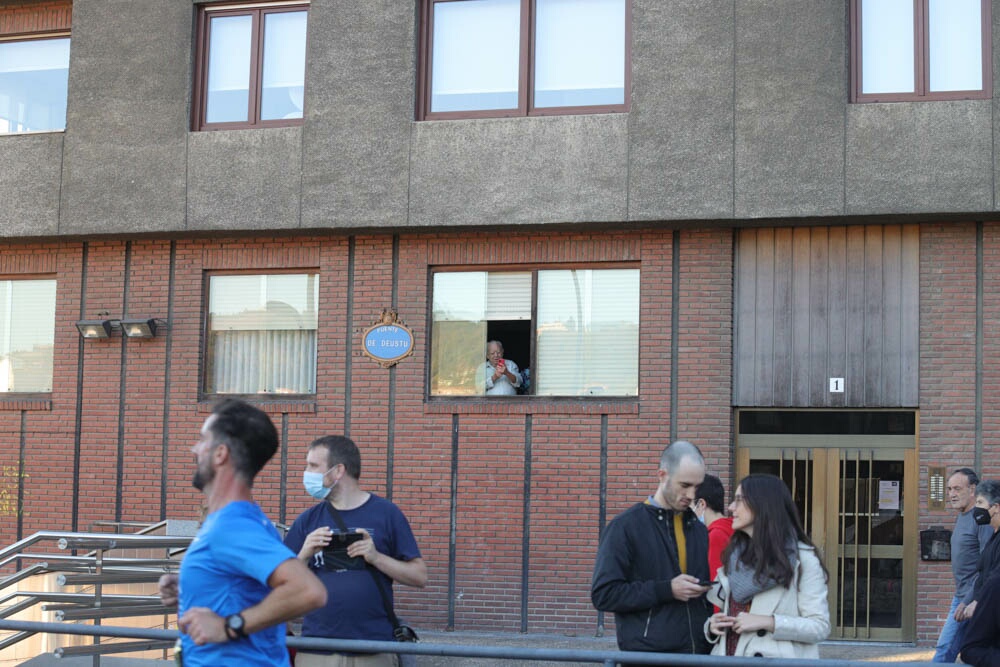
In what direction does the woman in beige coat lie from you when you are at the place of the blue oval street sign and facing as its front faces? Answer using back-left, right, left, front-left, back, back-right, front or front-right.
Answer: front

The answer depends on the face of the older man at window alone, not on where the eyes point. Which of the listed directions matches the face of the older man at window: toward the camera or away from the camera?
toward the camera

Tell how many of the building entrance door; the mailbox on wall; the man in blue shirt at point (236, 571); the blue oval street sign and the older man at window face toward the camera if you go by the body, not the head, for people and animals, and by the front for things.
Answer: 4

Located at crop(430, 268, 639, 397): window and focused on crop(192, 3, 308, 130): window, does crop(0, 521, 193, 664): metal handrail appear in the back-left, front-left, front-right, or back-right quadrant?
front-left

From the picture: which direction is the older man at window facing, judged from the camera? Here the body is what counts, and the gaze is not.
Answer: toward the camera

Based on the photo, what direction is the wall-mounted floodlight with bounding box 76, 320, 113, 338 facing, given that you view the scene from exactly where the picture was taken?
facing the viewer and to the left of the viewer

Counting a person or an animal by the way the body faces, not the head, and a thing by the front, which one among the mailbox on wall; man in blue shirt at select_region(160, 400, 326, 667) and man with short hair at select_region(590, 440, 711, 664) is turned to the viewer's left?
the man in blue shirt

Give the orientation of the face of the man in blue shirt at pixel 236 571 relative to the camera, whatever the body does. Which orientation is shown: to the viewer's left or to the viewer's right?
to the viewer's left

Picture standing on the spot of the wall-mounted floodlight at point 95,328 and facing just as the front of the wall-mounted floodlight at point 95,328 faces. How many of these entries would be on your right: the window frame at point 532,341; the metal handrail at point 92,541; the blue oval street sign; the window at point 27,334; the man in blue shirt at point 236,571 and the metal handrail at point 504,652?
1

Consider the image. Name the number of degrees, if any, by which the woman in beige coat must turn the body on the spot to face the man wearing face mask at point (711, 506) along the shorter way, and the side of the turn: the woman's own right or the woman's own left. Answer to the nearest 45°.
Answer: approximately 135° to the woman's own right

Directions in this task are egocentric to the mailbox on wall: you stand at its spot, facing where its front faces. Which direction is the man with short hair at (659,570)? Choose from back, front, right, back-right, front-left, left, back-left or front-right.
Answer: front

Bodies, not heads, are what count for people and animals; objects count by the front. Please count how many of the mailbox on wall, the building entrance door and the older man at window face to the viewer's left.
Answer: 0

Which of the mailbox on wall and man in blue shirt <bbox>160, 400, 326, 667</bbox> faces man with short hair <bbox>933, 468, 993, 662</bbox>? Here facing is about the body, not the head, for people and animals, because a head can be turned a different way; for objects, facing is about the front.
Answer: the mailbox on wall

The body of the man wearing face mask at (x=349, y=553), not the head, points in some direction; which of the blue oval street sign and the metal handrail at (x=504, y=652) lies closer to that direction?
the metal handrail

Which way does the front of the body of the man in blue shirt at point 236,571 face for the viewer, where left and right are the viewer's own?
facing to the left of the viewer

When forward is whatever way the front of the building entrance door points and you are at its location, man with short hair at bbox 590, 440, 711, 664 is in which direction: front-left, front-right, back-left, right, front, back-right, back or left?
front

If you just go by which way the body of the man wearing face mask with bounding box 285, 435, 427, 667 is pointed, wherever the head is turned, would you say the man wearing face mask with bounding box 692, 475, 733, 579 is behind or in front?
behind
